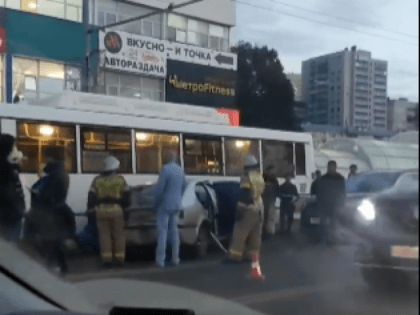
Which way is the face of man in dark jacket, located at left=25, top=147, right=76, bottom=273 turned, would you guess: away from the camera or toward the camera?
away from the camera

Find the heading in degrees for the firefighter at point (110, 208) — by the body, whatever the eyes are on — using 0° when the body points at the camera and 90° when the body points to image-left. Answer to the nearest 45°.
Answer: approximately 180°

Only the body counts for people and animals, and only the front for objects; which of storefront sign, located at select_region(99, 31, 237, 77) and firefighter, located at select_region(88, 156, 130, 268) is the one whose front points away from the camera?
the firefighter
